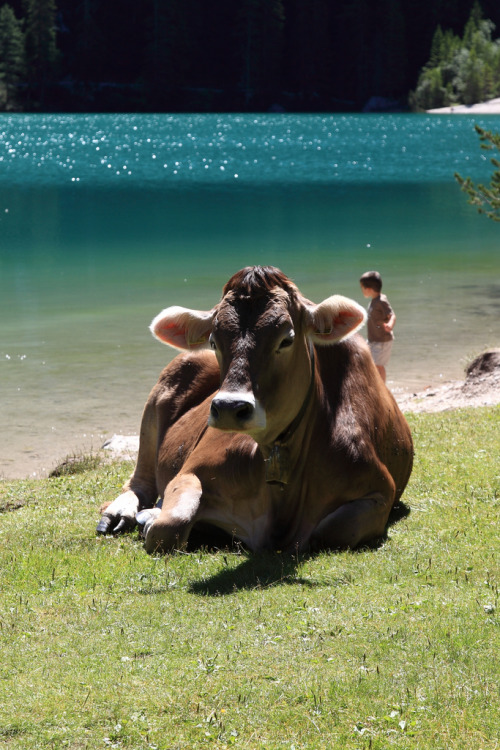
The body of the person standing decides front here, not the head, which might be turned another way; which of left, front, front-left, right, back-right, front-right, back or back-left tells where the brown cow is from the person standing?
left

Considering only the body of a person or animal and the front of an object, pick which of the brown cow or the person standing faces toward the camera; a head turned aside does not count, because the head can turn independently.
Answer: the brown cow

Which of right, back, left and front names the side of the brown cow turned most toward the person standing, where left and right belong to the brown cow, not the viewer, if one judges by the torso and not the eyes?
back

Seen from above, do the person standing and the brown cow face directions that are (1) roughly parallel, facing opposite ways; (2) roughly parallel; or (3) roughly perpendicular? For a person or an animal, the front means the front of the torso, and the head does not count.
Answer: roughly perpendicular

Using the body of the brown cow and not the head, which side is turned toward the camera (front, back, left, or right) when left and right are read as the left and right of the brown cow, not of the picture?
front

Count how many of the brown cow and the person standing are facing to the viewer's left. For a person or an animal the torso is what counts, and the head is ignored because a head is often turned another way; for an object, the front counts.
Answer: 1

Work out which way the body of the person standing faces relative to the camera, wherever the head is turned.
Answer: to the viewer's left
